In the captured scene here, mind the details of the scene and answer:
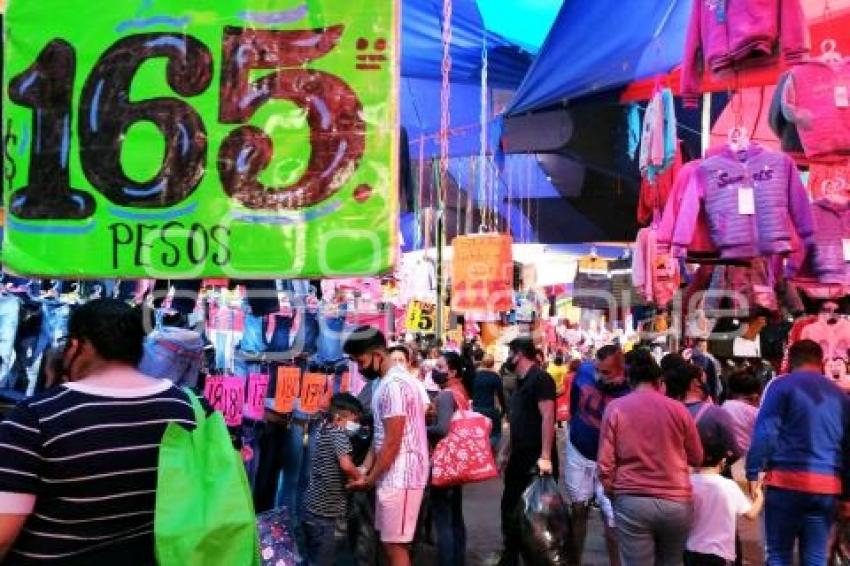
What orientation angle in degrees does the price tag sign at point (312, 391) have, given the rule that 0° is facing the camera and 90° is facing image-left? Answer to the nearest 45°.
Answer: approximately 0°

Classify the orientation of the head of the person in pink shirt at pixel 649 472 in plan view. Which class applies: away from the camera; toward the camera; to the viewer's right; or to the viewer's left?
away from the camera

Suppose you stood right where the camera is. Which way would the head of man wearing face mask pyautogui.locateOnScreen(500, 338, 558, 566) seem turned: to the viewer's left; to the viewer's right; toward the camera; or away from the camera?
to the viewer's left

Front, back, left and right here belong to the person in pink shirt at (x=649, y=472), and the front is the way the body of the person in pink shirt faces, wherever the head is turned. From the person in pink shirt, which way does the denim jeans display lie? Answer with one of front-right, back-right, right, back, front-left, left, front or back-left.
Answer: left

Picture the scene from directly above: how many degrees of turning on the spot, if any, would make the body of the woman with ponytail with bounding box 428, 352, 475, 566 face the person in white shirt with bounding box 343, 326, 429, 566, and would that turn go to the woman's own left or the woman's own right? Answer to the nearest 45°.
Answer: approximately 90° to the woman's own left

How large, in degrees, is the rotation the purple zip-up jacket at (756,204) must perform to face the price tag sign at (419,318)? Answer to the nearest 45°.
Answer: approximately 135° to its right

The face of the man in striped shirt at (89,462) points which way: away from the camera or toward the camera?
away from the camera

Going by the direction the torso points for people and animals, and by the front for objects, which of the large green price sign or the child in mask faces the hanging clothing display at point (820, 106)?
the child in mask

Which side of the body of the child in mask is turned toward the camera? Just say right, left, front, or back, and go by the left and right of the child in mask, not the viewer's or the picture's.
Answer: right

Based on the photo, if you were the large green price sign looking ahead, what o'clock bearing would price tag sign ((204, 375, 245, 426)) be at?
The price tag sign is roughly at 6 o'clock from the large green price sign.

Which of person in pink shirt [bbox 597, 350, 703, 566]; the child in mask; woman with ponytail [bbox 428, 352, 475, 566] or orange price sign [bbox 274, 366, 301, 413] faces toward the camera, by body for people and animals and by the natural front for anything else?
the orange price sign

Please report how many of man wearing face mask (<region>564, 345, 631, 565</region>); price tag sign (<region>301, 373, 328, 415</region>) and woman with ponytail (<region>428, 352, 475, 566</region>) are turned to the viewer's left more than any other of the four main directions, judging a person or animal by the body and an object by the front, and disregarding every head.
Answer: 1
